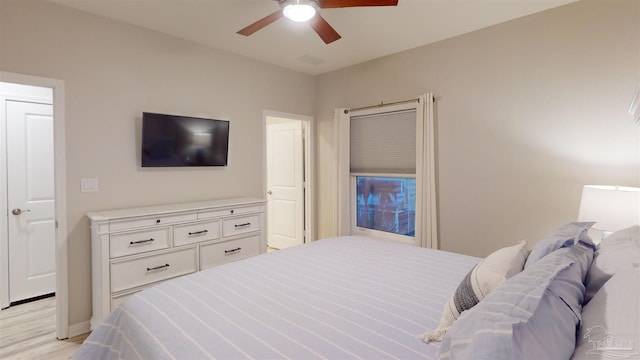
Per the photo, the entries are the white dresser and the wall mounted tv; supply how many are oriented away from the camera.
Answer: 0

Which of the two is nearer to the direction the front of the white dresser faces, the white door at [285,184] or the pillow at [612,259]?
the pillow

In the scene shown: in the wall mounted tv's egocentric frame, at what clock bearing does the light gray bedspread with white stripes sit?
The light gray bedspread with white stripes is roughly at 1 o'clock from the wall mounted tv.

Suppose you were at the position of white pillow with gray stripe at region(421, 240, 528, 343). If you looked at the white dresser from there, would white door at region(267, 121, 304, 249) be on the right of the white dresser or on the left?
right

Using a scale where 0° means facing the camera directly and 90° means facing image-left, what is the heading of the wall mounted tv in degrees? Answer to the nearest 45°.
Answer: approximately 315°

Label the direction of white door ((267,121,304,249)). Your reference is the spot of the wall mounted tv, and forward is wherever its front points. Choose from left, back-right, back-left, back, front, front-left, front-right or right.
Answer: left

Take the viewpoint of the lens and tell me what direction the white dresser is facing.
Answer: facing the viewer and to the right of the viewer

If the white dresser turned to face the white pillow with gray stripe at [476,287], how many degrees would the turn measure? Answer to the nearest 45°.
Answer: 0° — it already faces it

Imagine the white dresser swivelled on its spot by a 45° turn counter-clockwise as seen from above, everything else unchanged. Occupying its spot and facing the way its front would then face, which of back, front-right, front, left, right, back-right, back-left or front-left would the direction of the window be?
front

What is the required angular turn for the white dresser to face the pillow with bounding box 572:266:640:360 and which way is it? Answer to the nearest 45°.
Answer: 0° — it already faces it

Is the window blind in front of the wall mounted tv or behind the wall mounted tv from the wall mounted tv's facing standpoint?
in front

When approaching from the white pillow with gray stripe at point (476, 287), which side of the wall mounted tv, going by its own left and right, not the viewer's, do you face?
front

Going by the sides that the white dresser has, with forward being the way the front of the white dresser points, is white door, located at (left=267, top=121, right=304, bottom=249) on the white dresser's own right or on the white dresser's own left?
on the white dresser's own left

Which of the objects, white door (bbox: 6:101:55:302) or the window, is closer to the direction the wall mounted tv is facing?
the window
